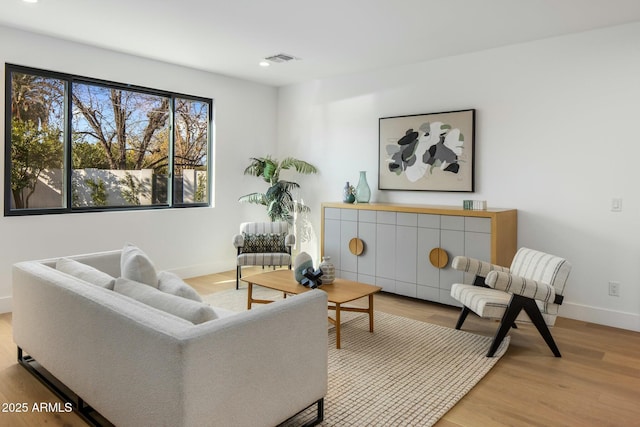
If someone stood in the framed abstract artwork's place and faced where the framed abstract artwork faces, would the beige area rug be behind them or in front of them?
in front

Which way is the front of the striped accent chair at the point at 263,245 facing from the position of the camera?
facing the viewer

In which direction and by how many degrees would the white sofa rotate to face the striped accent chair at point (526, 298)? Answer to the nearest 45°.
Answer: approximately 45° to its right

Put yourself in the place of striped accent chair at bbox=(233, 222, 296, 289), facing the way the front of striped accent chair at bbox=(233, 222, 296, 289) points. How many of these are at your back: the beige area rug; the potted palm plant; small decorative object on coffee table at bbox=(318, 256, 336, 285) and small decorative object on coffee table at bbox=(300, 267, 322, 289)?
1

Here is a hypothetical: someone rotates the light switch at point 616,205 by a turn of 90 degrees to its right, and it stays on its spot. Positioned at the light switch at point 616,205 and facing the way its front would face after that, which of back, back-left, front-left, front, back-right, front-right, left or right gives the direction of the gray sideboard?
front

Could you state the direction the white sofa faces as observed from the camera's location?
facing away from the viewer and to the right of the viewer

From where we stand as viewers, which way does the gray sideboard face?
facing the viewer and to the left of the viewer

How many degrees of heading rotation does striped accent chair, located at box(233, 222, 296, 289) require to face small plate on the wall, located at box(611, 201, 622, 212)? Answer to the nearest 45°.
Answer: approximately 45° to its left

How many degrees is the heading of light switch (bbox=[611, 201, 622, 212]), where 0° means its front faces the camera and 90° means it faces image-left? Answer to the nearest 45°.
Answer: approximately 0°

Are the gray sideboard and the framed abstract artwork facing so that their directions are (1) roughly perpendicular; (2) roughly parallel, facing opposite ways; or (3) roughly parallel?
roughly parallel

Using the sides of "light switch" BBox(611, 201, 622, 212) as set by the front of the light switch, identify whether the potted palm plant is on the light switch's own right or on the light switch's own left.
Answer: on the light switch's own right

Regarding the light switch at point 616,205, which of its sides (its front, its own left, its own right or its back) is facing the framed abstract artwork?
right

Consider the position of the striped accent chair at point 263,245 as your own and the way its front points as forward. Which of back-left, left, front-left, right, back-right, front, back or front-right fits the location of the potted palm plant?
back

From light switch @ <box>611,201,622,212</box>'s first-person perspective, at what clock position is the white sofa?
The white sofa is roughly at 1 o'clock from the light switch.

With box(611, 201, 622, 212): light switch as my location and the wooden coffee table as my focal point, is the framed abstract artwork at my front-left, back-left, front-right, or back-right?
front-right
